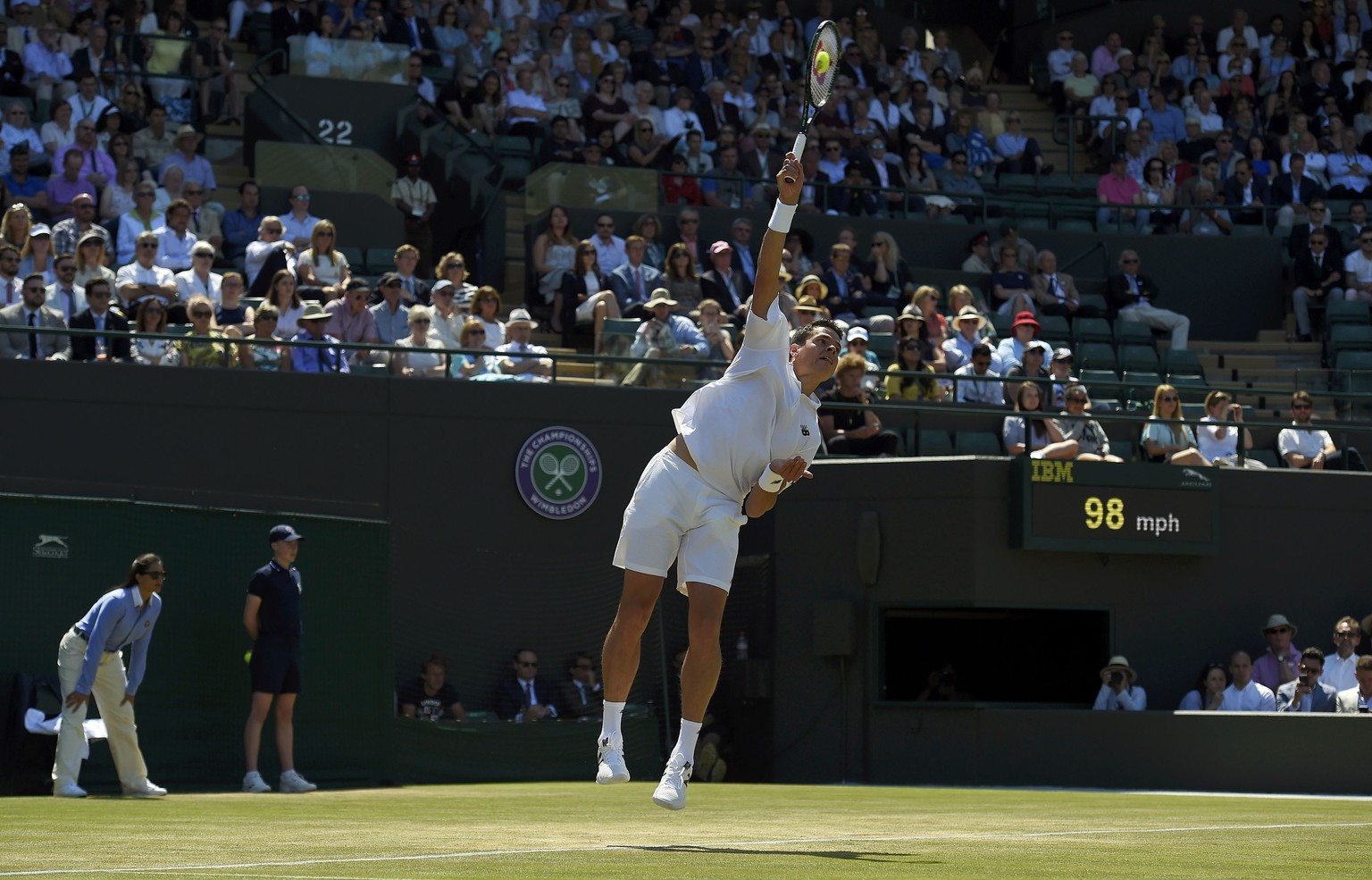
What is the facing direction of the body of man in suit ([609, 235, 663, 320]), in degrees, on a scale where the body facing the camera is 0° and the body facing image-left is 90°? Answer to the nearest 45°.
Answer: approximately 315°

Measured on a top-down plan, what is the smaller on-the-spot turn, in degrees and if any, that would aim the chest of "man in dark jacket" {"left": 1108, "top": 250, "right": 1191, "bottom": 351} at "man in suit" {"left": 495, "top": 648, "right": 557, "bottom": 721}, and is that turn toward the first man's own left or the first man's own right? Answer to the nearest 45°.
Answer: approximately 90° to the first man's own right

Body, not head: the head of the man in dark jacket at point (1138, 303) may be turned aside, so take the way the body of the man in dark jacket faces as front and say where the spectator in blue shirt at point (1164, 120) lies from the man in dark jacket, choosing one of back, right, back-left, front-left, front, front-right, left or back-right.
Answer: back-left

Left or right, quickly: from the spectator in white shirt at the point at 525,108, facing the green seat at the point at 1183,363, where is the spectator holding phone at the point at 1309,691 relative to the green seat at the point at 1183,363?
right

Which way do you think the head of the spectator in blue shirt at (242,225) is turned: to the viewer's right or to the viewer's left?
to the viewer's right

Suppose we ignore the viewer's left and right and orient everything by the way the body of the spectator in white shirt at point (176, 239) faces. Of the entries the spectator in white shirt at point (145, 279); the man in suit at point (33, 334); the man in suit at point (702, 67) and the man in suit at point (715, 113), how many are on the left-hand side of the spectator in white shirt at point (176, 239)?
2

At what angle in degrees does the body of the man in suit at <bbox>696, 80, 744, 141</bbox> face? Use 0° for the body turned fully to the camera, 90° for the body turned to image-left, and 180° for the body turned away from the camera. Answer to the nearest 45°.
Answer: approximately 315°
